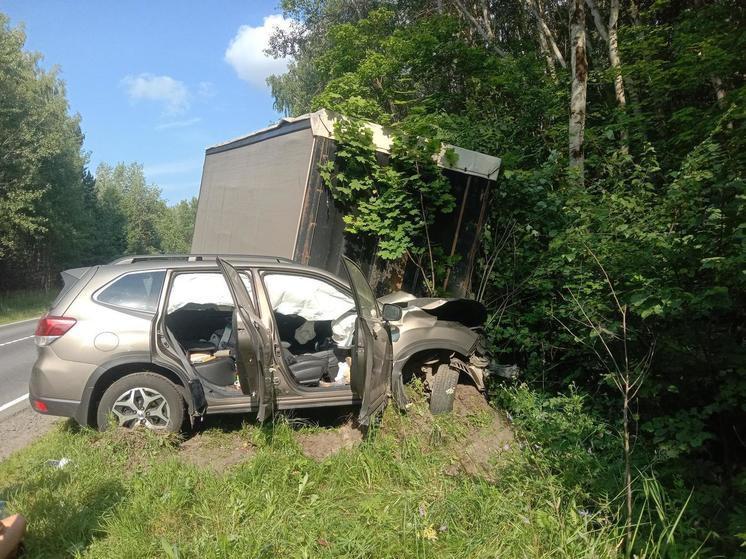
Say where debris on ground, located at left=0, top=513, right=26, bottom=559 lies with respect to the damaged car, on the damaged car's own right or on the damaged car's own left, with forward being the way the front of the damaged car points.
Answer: on the damaged car's own right

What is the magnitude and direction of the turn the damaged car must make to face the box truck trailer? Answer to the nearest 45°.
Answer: approximately 90° to its left

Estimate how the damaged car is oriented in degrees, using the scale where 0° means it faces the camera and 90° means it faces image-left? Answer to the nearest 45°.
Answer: approximately 270°

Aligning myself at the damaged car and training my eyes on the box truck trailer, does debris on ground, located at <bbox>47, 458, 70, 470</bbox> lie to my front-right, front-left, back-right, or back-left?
back-left
